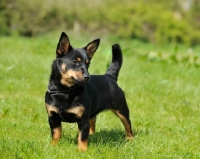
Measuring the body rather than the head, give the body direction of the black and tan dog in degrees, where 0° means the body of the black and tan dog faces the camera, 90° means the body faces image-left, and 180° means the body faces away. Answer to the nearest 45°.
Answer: approximately 45°
